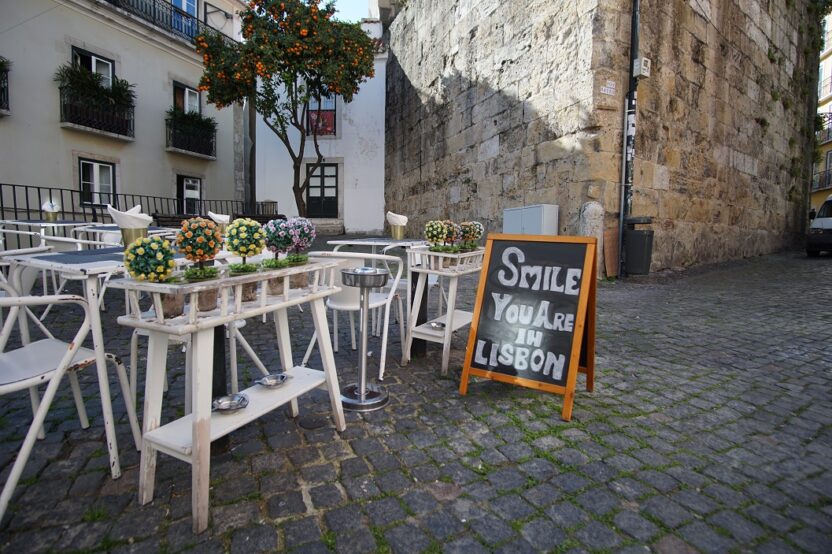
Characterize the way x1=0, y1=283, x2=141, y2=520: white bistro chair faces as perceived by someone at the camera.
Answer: facing away from the viewer and to the right of the viewer
